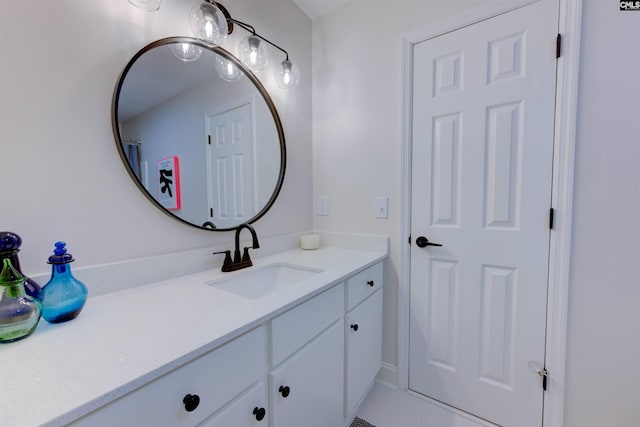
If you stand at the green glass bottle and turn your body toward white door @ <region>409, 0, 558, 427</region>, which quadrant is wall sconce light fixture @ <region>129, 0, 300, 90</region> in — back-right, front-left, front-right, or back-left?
front-left

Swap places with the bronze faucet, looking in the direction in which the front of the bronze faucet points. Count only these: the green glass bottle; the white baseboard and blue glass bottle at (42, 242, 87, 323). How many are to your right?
2

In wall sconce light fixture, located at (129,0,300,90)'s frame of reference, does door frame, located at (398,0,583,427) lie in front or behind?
in front

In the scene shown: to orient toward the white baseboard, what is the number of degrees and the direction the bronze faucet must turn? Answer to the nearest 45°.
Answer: approximately 45° to its left

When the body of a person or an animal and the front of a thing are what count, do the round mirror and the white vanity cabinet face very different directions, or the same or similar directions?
same or similar directions

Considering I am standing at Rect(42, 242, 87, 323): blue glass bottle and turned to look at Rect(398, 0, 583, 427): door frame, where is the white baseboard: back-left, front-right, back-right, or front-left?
front-left

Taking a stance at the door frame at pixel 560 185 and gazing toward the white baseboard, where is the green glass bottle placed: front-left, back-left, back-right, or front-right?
front-left

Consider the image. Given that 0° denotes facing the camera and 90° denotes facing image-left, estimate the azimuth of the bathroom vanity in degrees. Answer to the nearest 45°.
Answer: approximately 315°

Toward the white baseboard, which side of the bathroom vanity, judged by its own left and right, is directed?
left

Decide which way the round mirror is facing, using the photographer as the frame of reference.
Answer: facing the viewer and to the right of the viewer

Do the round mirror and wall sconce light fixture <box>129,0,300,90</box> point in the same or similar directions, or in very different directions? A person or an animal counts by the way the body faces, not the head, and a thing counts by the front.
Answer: same or similar directions

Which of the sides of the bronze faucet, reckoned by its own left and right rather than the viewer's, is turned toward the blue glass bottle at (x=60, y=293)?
right
